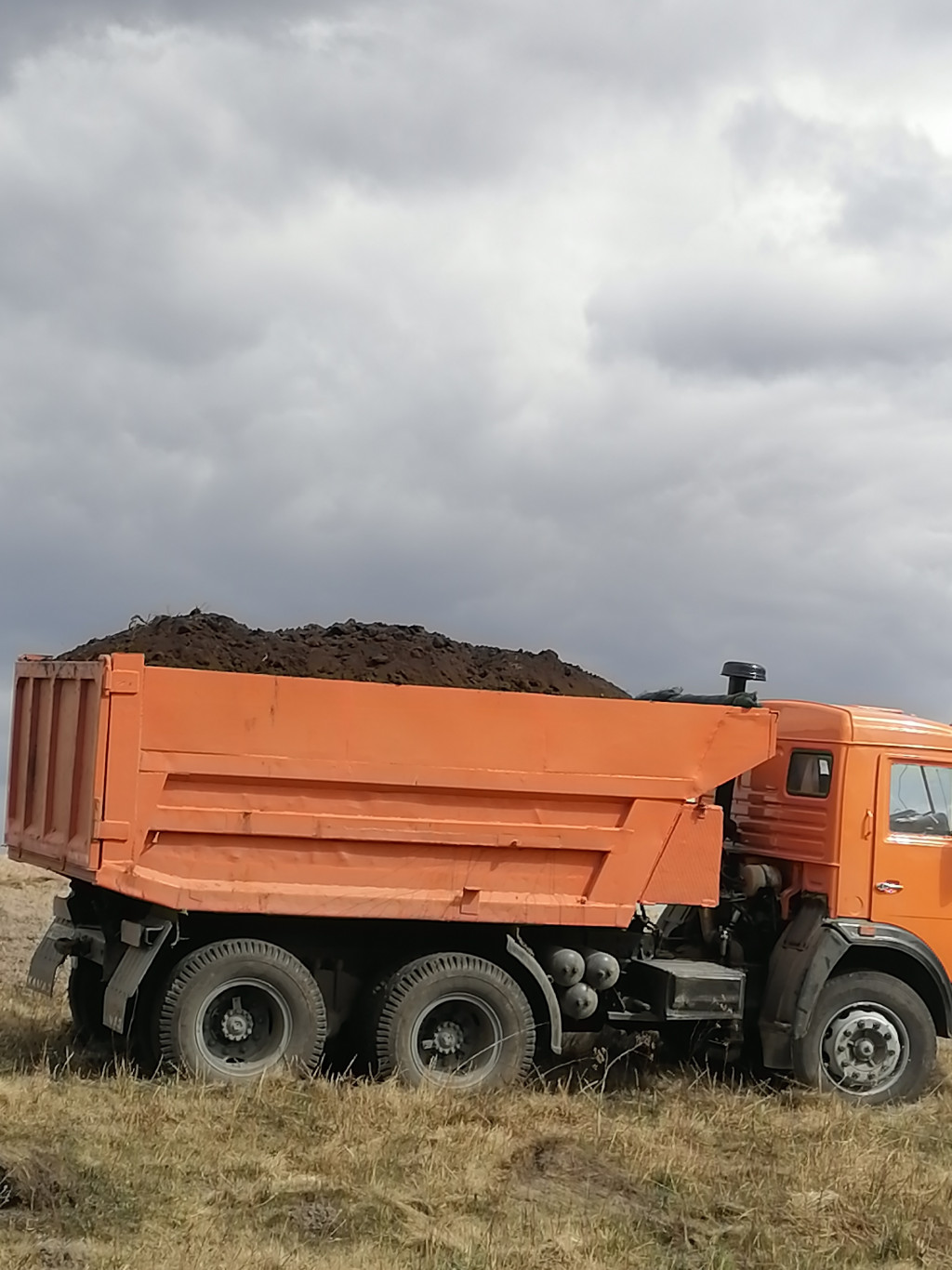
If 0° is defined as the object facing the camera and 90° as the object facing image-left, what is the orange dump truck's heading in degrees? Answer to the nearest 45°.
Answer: approximately 270°
